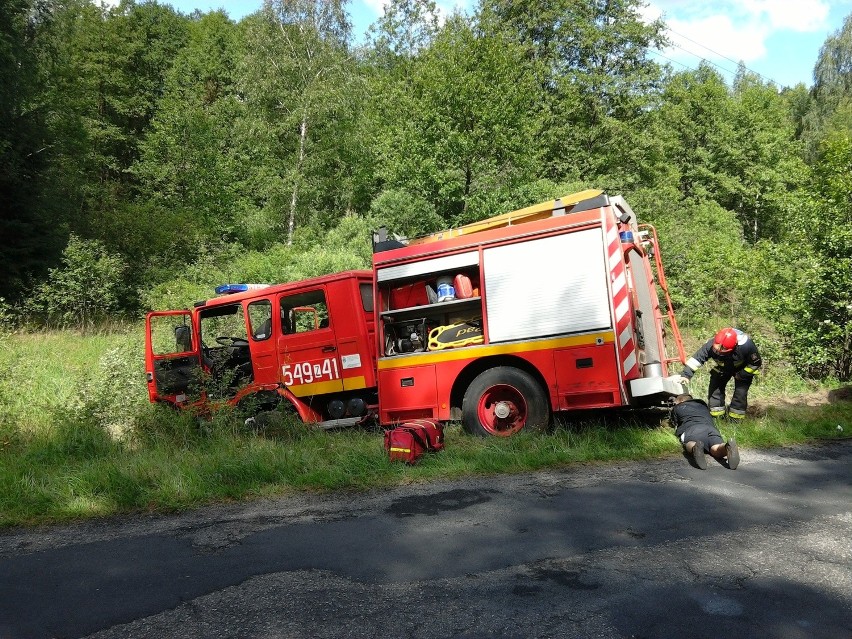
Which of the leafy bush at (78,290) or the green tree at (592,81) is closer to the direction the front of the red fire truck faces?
the leafy bush

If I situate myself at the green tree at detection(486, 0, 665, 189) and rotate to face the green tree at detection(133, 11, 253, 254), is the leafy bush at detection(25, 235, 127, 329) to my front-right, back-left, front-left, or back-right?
front-left

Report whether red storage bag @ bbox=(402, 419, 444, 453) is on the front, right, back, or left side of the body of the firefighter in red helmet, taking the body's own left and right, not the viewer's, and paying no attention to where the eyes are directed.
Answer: front

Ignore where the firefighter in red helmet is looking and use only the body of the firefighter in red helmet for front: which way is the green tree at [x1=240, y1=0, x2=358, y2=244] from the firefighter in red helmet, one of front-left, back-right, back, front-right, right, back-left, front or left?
right

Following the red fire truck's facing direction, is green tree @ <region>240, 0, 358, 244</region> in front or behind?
in front

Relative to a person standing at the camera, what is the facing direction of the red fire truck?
facing away from the viewer and to the left of the viewer

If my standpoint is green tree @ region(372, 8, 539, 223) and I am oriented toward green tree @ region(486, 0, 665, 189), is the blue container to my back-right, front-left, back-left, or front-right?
back-right

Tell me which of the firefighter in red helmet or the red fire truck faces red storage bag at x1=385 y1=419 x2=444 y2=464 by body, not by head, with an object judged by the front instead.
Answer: the firefighter in red helmet

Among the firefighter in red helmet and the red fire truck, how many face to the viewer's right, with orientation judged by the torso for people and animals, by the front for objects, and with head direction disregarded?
0

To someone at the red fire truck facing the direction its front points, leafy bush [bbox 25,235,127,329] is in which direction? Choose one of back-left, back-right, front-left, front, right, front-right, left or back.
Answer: front

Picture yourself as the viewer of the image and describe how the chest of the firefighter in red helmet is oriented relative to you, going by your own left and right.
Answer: facing the viewer and to the left of the viewer

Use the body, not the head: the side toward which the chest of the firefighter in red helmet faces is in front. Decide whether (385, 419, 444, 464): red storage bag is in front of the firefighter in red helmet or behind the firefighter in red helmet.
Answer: in front

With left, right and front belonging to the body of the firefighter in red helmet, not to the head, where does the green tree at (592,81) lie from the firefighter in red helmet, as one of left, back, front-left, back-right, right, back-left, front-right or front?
back-right
